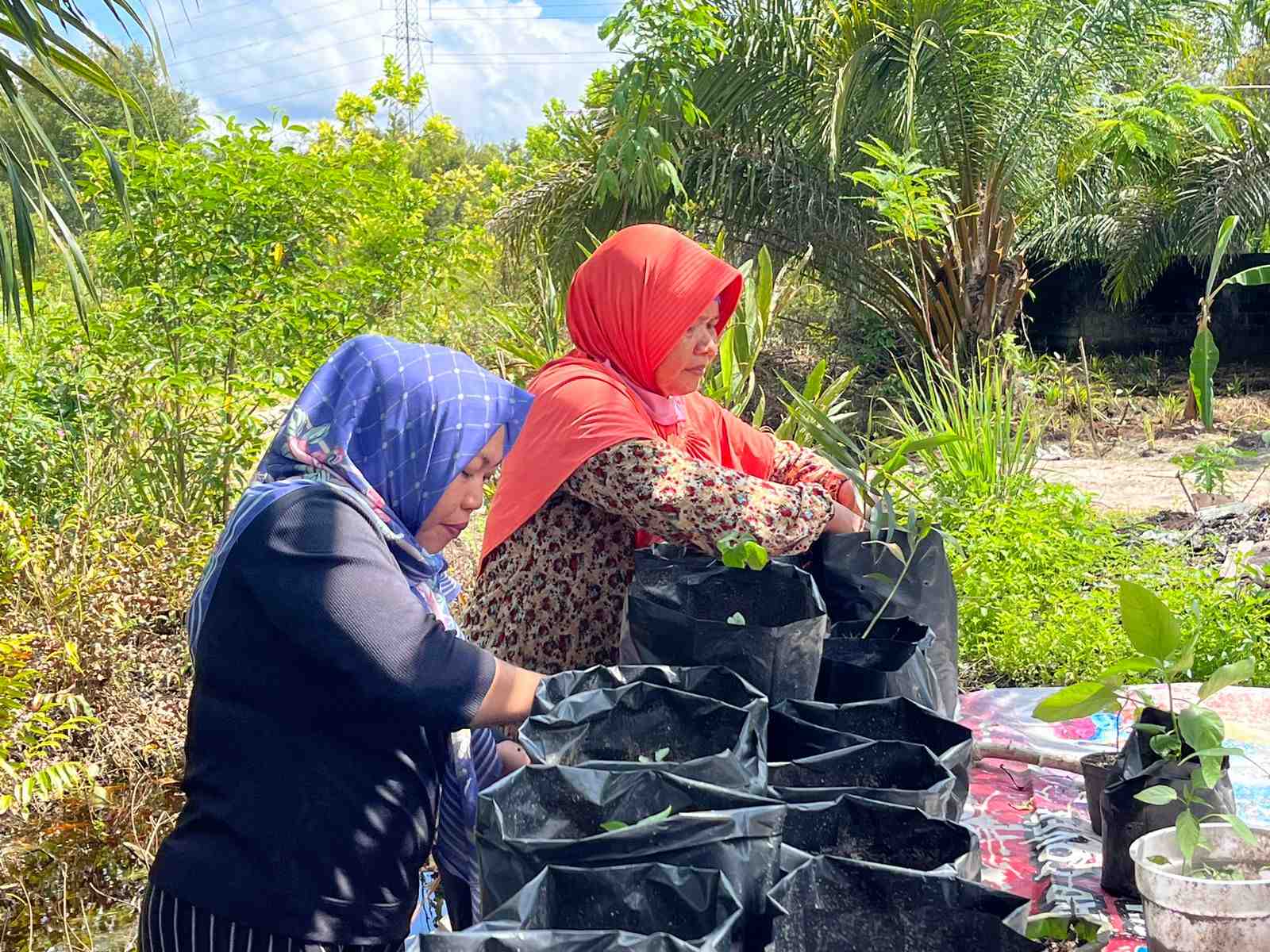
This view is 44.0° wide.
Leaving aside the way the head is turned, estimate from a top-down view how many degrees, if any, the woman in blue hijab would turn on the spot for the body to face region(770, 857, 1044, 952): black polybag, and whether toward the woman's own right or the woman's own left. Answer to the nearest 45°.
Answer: approximately 45° to the woman's own right

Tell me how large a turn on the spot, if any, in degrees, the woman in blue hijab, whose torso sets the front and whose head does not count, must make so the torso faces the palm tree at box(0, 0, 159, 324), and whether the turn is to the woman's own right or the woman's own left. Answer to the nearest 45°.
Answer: approximately 90° to the woman's own left

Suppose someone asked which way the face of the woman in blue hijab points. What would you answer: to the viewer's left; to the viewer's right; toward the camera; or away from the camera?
to the viewer's right

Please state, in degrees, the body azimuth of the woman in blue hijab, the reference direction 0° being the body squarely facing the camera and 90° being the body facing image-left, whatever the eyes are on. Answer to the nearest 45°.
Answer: approximately 270°
